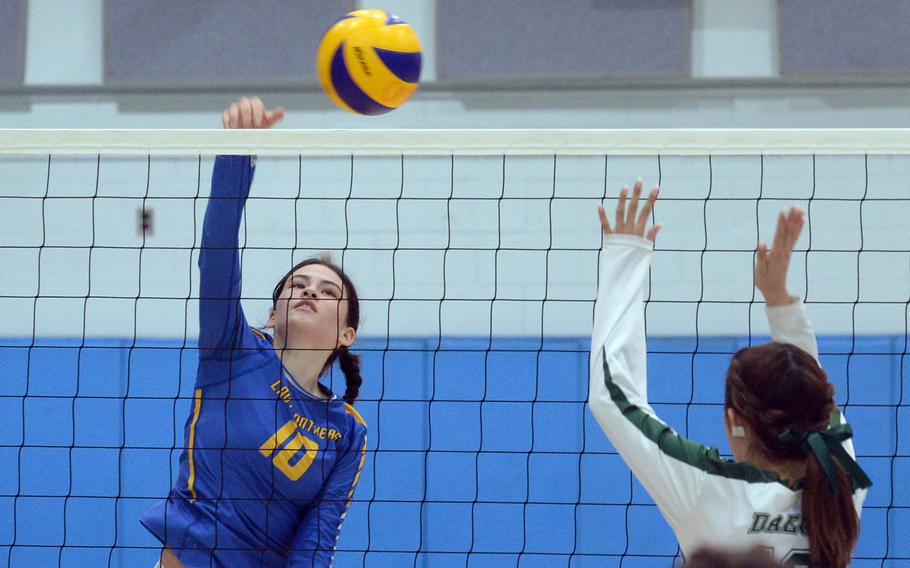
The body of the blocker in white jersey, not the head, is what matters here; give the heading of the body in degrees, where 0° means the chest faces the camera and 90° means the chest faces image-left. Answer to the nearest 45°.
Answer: approximately 135°

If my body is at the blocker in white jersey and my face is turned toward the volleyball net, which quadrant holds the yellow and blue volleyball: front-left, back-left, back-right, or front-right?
front-left

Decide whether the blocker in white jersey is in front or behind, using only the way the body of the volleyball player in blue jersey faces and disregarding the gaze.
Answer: in front

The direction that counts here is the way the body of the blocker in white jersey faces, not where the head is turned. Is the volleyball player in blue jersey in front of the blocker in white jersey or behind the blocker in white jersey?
in front

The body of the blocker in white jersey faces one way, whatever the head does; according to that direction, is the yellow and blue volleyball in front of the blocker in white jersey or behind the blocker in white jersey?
in front

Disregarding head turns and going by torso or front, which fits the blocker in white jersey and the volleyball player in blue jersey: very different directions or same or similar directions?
very different directions
